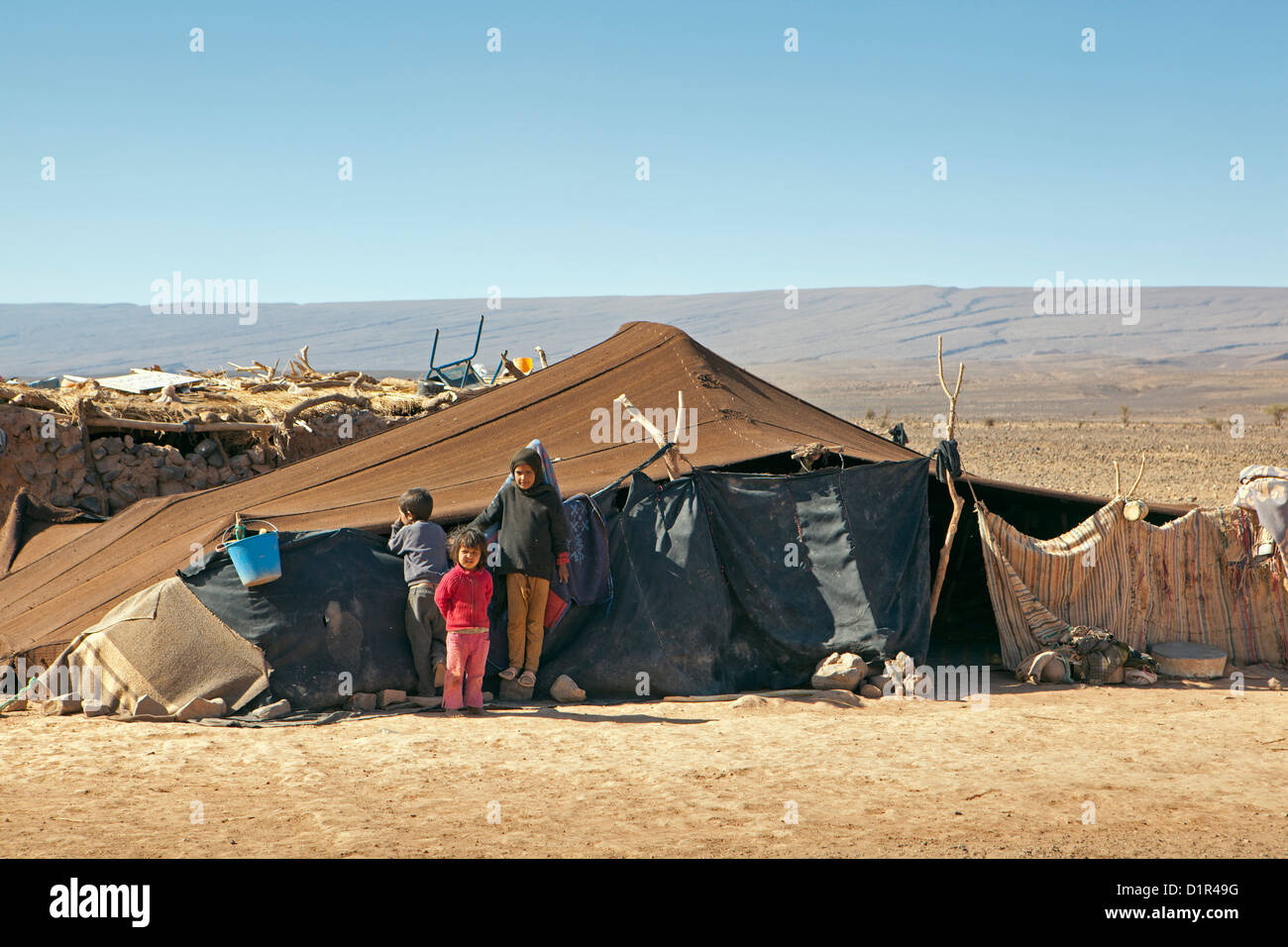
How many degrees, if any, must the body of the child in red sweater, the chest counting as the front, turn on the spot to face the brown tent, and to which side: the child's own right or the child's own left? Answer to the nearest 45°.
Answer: approximately 180°

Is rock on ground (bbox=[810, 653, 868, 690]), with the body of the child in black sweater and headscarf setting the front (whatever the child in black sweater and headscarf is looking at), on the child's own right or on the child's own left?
on the child's own left

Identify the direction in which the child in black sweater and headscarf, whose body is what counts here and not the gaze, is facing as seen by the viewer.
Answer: toward the camera

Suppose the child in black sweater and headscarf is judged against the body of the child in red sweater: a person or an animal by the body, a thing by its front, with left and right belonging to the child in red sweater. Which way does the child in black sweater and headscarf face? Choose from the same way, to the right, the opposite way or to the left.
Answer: the same way

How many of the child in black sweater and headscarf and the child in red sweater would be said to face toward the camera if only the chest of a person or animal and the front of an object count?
2

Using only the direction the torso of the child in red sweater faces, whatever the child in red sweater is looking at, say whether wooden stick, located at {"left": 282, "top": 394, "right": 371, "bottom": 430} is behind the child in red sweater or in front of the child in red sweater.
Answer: behind

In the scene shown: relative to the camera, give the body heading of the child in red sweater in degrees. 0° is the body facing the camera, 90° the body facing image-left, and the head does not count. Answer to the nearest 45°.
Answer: approximately 0°

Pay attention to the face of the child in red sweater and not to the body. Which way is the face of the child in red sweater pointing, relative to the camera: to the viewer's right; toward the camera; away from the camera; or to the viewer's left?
toward the camera

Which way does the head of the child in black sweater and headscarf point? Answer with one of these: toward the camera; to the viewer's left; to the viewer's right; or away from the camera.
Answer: toward the camera

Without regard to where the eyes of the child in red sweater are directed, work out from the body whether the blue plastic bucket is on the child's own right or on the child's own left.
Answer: on the child's own right
